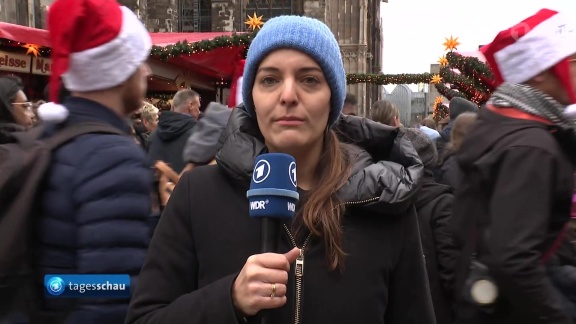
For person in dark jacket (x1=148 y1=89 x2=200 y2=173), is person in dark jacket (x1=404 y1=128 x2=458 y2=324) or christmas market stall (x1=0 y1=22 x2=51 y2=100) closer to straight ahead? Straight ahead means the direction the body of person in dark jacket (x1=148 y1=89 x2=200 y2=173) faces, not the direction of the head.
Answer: the christmas market stall

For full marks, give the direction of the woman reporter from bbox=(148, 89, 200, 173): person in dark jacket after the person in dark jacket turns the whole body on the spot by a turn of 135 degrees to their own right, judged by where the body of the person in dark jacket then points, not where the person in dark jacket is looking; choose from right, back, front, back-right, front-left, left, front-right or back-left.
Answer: front

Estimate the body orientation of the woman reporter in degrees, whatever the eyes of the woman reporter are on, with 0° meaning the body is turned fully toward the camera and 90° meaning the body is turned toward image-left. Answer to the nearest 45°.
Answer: approximately 0°

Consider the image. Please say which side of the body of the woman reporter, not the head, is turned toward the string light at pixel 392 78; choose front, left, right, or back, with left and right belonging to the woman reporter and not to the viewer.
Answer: back

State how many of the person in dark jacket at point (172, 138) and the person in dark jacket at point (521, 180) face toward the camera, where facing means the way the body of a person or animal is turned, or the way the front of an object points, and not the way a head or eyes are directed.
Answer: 0

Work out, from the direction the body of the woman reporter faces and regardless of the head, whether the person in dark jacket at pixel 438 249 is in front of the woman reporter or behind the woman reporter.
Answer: behind

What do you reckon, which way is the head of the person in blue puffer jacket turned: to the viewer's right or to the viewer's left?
to the viewer's right
